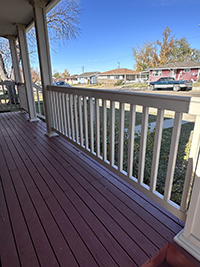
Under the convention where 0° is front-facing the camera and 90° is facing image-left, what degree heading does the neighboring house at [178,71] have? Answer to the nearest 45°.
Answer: approximately 45°

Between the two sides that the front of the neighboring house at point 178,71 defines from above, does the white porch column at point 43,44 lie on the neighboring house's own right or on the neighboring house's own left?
on the neighboring house's own right

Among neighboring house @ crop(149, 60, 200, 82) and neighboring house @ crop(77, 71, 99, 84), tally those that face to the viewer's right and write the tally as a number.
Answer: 0

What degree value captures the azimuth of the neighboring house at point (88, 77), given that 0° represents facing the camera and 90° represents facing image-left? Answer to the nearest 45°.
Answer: approximately 45°

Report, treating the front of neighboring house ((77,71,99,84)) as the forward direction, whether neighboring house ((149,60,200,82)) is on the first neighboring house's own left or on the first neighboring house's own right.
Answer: on the first neighboring house's own left

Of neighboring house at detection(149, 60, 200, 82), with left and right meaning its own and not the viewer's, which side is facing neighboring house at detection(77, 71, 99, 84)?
right

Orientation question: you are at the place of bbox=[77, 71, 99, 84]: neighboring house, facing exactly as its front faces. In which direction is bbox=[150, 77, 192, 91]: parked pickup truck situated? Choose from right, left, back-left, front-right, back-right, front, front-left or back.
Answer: left
